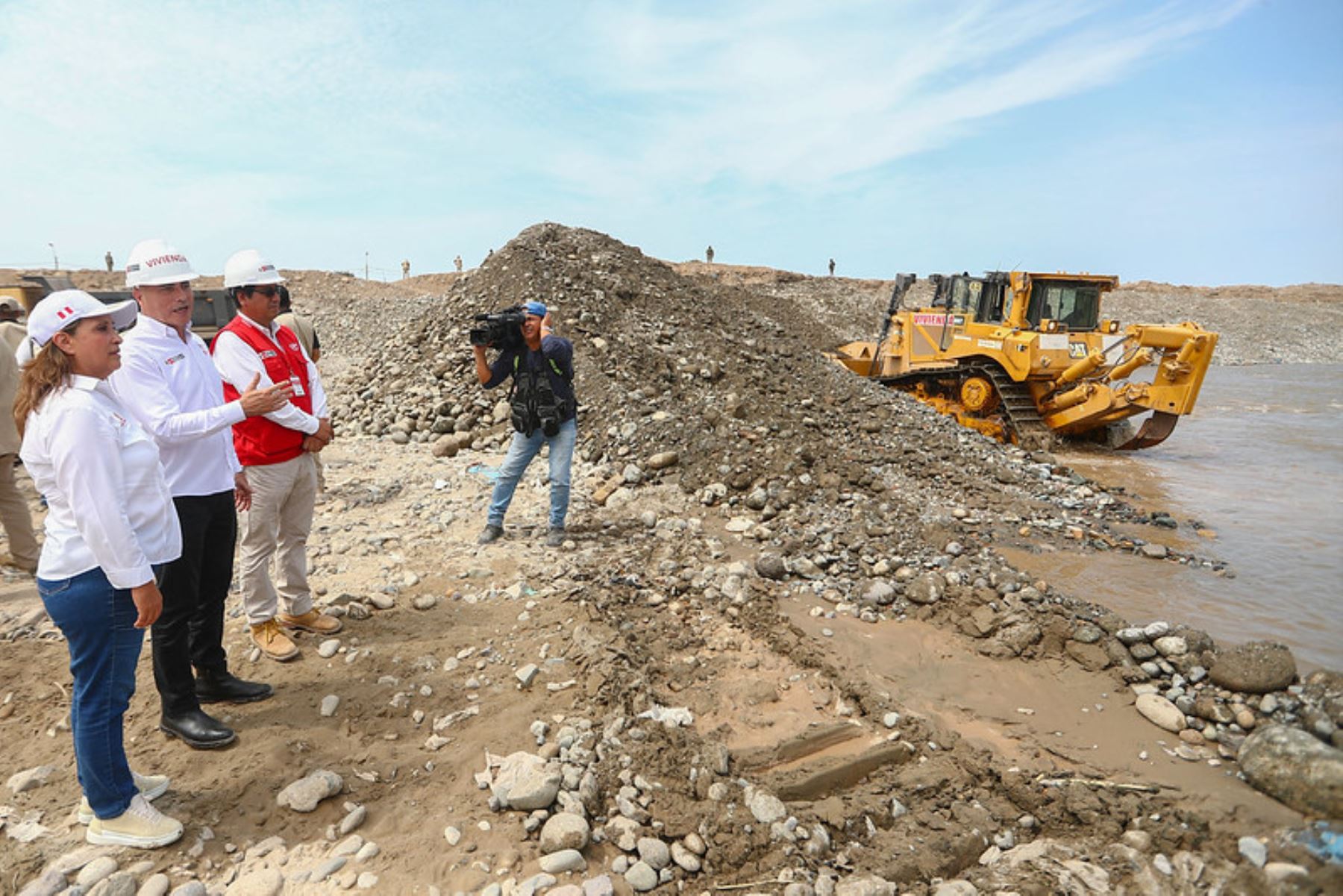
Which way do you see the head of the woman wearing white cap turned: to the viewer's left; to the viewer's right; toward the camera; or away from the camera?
to the viewer's right

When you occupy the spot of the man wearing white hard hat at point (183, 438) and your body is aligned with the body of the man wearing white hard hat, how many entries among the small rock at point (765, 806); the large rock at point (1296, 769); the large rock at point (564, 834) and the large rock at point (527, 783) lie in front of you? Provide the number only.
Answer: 4

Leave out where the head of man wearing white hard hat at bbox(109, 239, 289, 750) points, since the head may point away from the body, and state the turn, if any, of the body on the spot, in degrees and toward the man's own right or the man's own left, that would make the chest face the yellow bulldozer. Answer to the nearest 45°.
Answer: approximately 45° to the man's own left

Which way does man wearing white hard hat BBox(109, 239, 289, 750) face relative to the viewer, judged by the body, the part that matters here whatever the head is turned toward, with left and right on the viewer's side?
facing the viewer and to the right of the viewer

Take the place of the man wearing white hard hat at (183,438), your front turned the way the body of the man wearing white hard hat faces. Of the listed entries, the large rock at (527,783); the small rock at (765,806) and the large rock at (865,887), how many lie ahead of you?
3

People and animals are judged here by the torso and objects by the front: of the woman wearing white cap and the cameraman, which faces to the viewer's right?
the woman wearing white cap

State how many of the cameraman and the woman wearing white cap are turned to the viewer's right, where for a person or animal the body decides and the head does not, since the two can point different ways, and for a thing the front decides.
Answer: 1

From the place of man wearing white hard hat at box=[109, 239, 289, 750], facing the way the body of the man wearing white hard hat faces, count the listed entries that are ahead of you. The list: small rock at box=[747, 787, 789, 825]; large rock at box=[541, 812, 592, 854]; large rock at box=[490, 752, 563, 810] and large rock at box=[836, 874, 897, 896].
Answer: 4

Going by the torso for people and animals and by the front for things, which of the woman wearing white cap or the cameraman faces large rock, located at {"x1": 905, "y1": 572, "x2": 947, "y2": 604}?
the woman wearing white cap

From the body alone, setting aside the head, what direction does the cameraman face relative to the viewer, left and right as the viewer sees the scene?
facing the viewer and to the left of the viewer

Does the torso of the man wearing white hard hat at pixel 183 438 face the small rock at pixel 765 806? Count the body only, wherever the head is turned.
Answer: yes

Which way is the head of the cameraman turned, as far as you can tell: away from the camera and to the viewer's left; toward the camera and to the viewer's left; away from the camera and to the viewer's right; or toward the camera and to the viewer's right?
toward the camera and to the viewer's left

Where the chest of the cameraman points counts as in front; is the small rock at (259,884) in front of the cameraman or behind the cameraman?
in front

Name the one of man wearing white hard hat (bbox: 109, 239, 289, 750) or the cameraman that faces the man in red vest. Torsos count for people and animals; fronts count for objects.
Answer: the cameraman

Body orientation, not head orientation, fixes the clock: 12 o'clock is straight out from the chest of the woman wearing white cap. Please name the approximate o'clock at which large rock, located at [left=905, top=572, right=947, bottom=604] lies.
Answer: The large rock is roughly at 12 o'clock from the woman wearing white cap.

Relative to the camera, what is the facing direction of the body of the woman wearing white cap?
to the viewer's right
